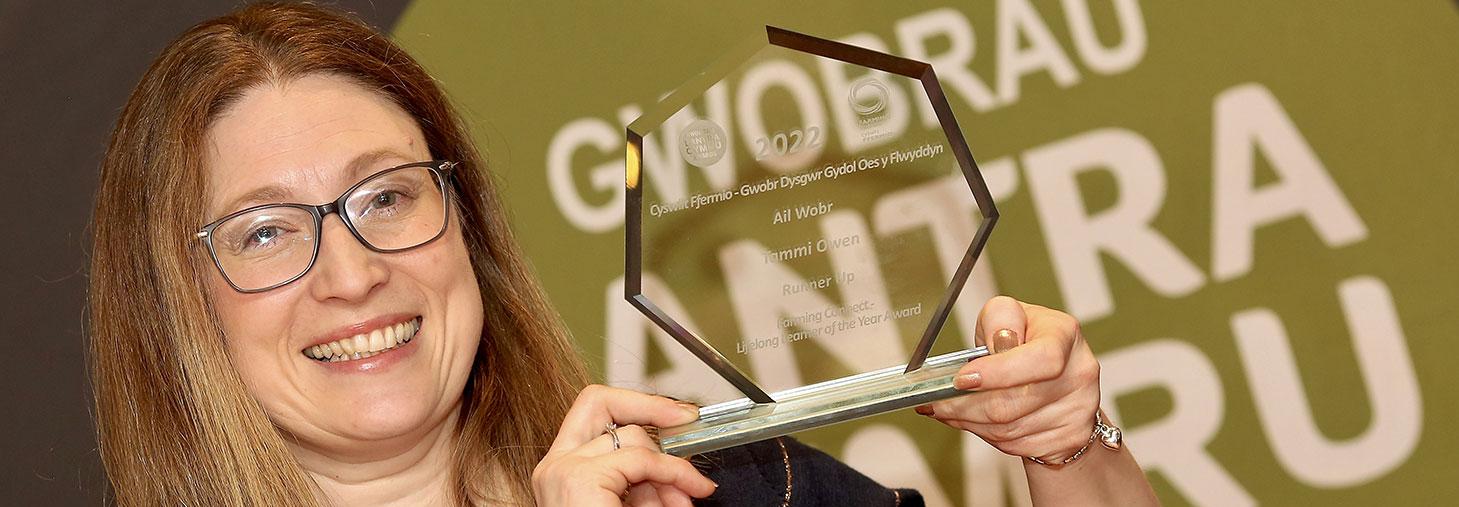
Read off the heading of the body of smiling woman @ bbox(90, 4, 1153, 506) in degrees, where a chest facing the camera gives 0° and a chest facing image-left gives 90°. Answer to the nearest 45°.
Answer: approximately 0°
